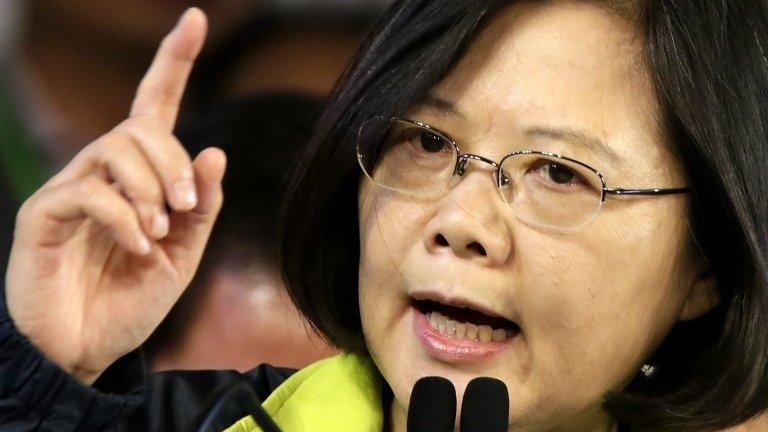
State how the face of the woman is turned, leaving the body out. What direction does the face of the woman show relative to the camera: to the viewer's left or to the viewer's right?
to the viewer's left

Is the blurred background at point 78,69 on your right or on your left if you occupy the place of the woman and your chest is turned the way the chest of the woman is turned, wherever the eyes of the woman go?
on your right

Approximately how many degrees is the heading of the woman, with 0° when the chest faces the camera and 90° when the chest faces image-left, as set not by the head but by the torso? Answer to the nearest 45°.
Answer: approximately 45°
